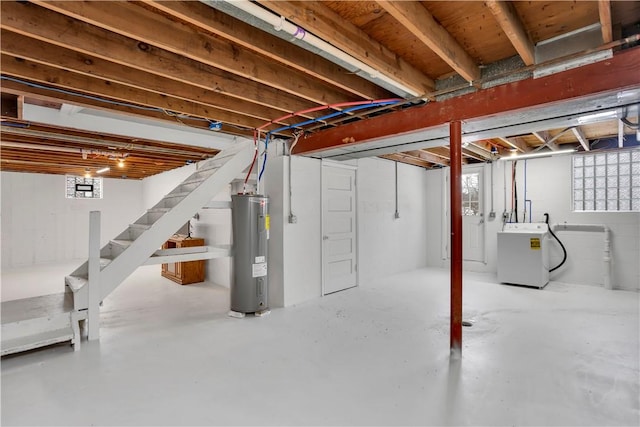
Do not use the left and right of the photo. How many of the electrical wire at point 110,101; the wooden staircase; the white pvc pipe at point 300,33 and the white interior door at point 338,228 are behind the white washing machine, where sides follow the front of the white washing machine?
0

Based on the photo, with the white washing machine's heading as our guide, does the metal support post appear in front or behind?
in front

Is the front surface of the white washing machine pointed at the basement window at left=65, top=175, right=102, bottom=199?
no

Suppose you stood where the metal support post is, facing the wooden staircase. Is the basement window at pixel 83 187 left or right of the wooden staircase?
right

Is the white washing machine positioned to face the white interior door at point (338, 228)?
no

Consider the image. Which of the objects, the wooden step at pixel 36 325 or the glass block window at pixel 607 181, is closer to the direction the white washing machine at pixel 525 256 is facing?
the wooden step

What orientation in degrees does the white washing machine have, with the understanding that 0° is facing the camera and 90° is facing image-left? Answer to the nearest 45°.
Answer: approximately 0°

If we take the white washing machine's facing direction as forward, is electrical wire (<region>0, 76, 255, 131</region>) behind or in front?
in front

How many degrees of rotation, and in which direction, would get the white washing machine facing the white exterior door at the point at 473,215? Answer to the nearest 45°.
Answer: approximately 135° to its right

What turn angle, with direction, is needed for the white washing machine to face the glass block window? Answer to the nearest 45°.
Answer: approximately 135° to its left

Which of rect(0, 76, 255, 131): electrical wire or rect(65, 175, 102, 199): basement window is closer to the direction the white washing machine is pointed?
the electrical wire

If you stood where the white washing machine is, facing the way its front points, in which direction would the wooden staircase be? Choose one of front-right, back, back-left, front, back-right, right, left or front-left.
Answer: front-right

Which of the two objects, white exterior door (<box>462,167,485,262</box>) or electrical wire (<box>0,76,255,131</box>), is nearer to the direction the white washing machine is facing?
the electrical wire
